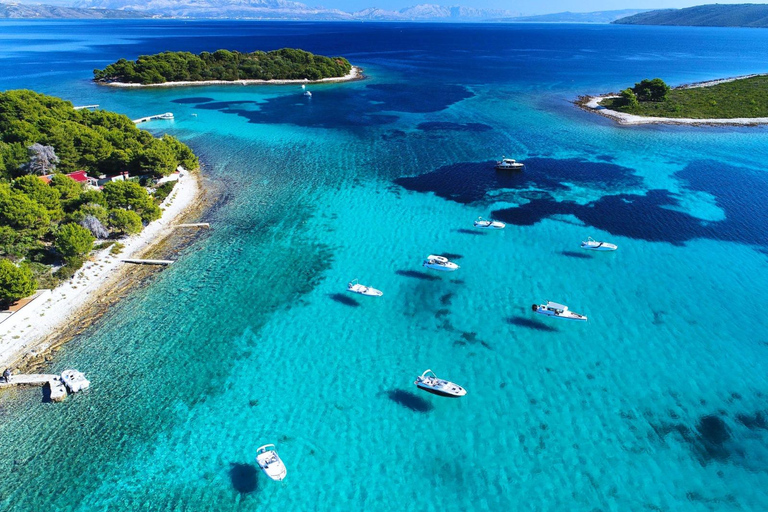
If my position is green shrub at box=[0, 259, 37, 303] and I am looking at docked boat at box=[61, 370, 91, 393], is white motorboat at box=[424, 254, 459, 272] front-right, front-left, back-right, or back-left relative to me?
front-left

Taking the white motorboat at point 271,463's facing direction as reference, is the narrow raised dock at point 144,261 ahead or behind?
behind

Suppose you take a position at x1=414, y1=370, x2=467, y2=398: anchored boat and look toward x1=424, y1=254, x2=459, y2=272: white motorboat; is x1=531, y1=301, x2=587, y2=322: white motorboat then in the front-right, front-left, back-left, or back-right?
front-right

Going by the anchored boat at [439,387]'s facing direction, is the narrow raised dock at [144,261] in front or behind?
behind

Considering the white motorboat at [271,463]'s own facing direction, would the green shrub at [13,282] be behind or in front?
behind

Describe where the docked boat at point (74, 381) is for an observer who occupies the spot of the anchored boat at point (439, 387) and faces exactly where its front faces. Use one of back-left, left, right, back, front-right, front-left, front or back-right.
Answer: back-right

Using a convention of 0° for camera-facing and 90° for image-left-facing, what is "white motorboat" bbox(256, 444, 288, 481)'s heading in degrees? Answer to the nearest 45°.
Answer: approximately 315°

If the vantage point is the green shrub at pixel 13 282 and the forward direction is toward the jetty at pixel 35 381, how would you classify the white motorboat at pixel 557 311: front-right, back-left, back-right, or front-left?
front-left

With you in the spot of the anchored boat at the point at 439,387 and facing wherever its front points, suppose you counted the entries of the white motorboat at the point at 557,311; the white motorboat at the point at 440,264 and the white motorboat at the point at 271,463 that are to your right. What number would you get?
1

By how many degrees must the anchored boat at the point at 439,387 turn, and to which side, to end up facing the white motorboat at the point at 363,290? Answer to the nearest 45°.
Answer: approximately 180°

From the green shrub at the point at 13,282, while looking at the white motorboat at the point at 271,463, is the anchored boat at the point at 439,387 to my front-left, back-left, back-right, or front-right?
front-left
